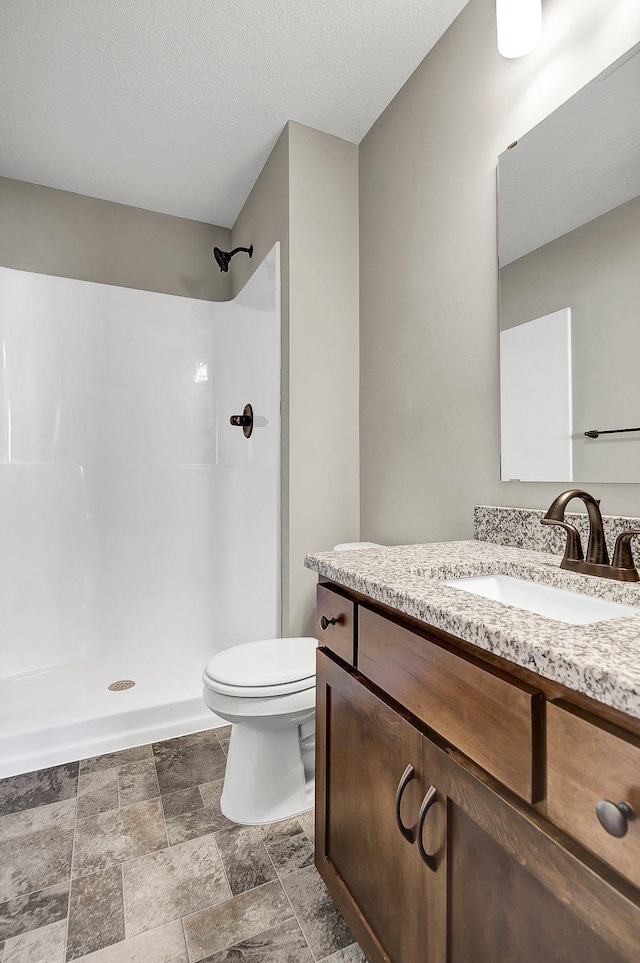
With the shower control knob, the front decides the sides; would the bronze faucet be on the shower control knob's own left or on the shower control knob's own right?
on the shower control knob's own left

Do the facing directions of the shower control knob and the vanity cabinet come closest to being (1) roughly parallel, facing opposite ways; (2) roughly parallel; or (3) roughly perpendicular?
roughly parallel

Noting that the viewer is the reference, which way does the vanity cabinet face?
facing the viewer and to the left of the viewer

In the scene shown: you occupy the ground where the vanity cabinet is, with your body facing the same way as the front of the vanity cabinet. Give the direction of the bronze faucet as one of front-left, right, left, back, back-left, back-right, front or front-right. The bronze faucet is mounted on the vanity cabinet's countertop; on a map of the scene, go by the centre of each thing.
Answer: back

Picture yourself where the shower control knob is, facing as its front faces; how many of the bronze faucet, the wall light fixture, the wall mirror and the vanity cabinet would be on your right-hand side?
0

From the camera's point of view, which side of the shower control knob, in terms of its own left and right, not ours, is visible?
left

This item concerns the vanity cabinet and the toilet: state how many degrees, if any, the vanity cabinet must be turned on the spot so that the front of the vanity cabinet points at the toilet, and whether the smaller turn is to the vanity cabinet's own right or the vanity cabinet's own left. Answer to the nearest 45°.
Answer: approximately 90° to the vanity cabinet's own right

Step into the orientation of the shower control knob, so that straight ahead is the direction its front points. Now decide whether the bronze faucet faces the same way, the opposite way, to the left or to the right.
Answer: the same way

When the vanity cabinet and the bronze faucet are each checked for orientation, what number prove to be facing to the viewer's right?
0

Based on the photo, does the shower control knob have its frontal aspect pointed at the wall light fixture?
no

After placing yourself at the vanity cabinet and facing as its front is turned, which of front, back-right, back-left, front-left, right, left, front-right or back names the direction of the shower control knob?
right
